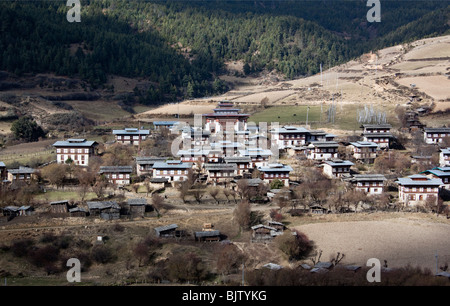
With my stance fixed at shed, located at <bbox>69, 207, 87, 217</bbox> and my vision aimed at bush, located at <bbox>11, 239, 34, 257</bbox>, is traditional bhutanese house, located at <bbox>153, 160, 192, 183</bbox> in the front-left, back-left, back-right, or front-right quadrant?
back-left

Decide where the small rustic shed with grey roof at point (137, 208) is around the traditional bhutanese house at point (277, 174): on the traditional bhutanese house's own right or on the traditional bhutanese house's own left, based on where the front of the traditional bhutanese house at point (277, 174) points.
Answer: on the traditional bhutanese house's own right

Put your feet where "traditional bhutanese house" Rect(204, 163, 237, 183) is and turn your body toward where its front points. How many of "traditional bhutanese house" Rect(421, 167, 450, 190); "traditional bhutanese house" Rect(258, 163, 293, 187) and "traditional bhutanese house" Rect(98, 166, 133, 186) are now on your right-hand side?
1

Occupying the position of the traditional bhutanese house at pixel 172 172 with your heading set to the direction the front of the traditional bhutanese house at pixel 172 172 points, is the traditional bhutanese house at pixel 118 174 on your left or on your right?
on your right

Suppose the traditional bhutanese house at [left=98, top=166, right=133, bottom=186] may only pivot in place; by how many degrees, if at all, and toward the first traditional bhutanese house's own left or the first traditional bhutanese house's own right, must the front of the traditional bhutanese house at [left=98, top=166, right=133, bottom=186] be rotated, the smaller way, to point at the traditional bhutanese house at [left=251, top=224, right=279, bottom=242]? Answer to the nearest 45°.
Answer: approximately 45° to the first traditional bhutanese house's own left

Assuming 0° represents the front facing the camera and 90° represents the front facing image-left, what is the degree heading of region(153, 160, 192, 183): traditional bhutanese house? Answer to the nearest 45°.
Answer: approximately 0°

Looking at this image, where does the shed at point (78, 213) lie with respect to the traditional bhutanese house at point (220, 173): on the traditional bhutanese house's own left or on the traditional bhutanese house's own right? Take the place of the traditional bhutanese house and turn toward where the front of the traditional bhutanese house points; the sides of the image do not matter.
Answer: on the traditional bhutanese house's own right

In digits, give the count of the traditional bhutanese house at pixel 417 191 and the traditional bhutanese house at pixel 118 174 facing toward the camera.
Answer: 2
